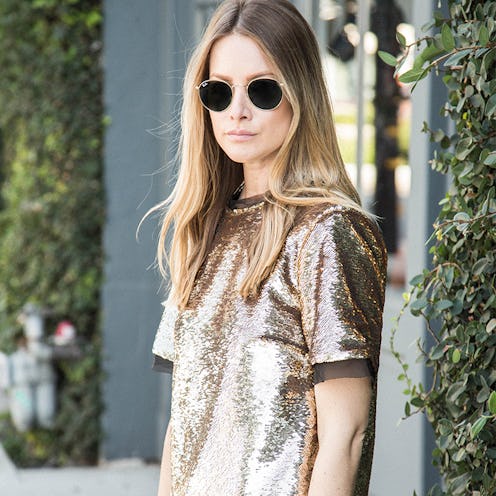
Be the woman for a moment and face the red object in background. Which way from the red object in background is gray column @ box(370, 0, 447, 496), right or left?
right

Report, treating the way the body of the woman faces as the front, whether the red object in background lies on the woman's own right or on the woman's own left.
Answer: on the woman's own right

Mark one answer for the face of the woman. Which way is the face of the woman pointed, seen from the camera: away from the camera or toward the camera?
toward the camera

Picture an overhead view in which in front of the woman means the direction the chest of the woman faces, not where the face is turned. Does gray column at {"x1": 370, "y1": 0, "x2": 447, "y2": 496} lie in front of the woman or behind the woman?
behind

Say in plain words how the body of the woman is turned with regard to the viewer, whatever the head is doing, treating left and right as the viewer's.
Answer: facing the viewer and to the left of the viewer
